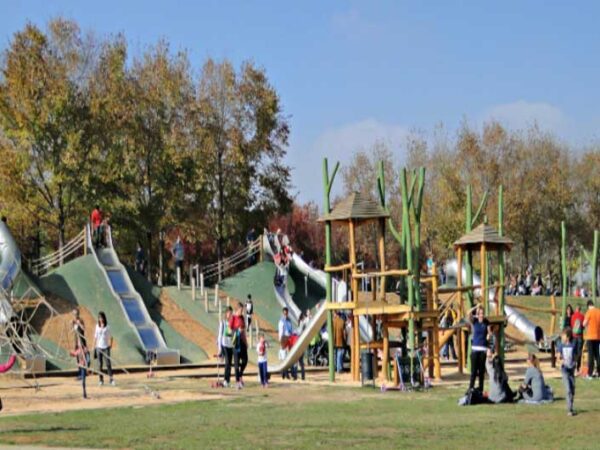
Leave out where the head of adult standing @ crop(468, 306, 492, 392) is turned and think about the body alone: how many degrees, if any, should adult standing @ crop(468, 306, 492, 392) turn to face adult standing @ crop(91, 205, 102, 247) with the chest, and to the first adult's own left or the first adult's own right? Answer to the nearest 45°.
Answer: approximately 135° to the first adult's own right

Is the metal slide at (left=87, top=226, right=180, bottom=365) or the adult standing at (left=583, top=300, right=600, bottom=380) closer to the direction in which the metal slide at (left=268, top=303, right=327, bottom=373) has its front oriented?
the metal slide

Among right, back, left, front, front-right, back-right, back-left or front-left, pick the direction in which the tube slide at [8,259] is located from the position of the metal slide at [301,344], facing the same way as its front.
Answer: front-right

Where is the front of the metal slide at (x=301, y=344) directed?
to the viewer's left

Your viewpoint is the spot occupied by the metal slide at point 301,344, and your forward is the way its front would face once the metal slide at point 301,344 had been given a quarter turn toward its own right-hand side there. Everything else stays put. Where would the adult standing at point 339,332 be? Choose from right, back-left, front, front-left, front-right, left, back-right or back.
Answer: front-right

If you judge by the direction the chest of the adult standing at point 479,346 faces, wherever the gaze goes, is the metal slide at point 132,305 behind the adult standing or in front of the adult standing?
behind

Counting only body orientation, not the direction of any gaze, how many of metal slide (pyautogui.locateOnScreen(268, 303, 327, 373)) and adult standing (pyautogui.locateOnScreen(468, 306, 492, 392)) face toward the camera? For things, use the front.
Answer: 1

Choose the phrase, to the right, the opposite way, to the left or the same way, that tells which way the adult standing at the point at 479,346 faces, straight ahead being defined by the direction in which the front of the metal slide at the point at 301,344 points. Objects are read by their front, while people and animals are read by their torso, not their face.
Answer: to the left

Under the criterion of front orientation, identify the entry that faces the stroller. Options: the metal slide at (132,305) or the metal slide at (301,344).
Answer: the metal slide at (132,305)
